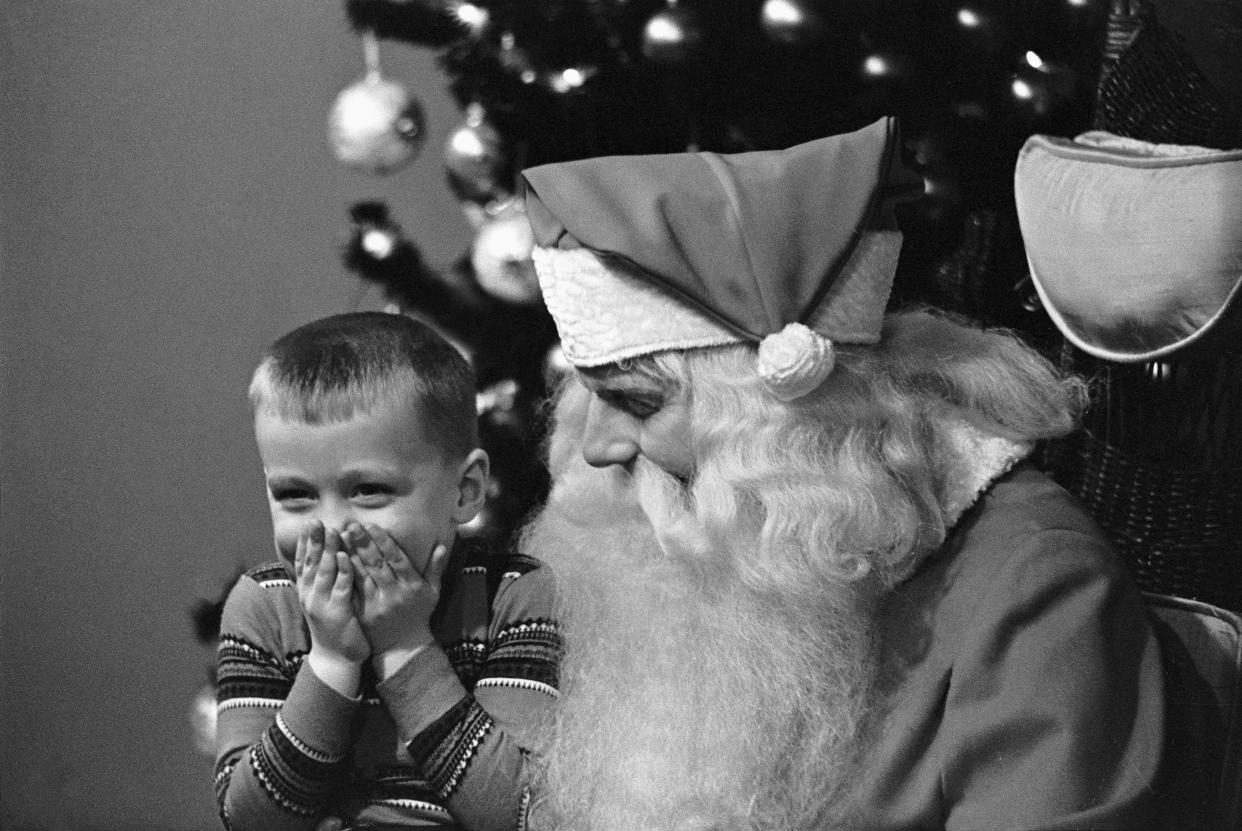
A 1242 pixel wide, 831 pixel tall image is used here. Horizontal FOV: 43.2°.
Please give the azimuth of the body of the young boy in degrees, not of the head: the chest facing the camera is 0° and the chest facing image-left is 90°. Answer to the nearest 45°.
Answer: approximately 0°

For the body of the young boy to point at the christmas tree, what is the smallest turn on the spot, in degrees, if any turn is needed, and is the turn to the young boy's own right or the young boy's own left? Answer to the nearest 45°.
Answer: approximately 135° to the young boy's own left
